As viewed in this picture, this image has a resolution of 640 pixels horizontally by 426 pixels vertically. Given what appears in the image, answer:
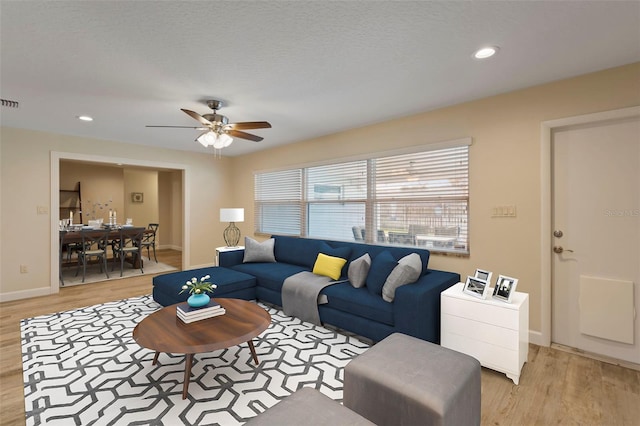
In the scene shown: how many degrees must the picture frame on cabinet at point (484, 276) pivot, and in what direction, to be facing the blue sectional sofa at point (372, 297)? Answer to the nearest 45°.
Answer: approximately 45° to its right

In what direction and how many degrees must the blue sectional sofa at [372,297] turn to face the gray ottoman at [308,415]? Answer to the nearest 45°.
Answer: approximately 45° to its left

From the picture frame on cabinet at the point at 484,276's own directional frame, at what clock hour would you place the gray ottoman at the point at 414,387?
The gray ottoman is roughly at 11 o'clock from the picture frame on cabinet.

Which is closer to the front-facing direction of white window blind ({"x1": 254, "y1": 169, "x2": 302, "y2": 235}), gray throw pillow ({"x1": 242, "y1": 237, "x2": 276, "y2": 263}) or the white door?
the gray throw pillow

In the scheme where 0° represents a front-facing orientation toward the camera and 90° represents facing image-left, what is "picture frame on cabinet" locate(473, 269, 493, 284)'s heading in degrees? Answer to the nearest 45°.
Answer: approximately 45°

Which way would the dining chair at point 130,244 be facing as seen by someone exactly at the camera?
facing away from the viewer and to the left of the viewer

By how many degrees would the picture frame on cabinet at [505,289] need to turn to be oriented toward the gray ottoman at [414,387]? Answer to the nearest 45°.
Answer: approximately 45° to its left
